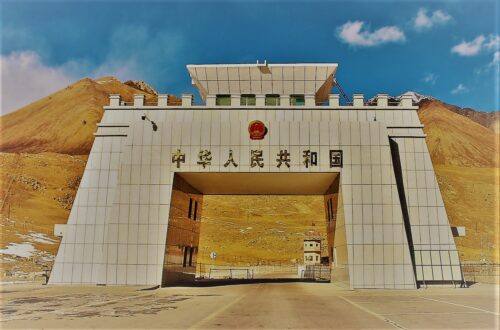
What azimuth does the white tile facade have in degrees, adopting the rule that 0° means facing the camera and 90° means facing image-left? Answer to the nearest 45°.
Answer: approximately 0°
